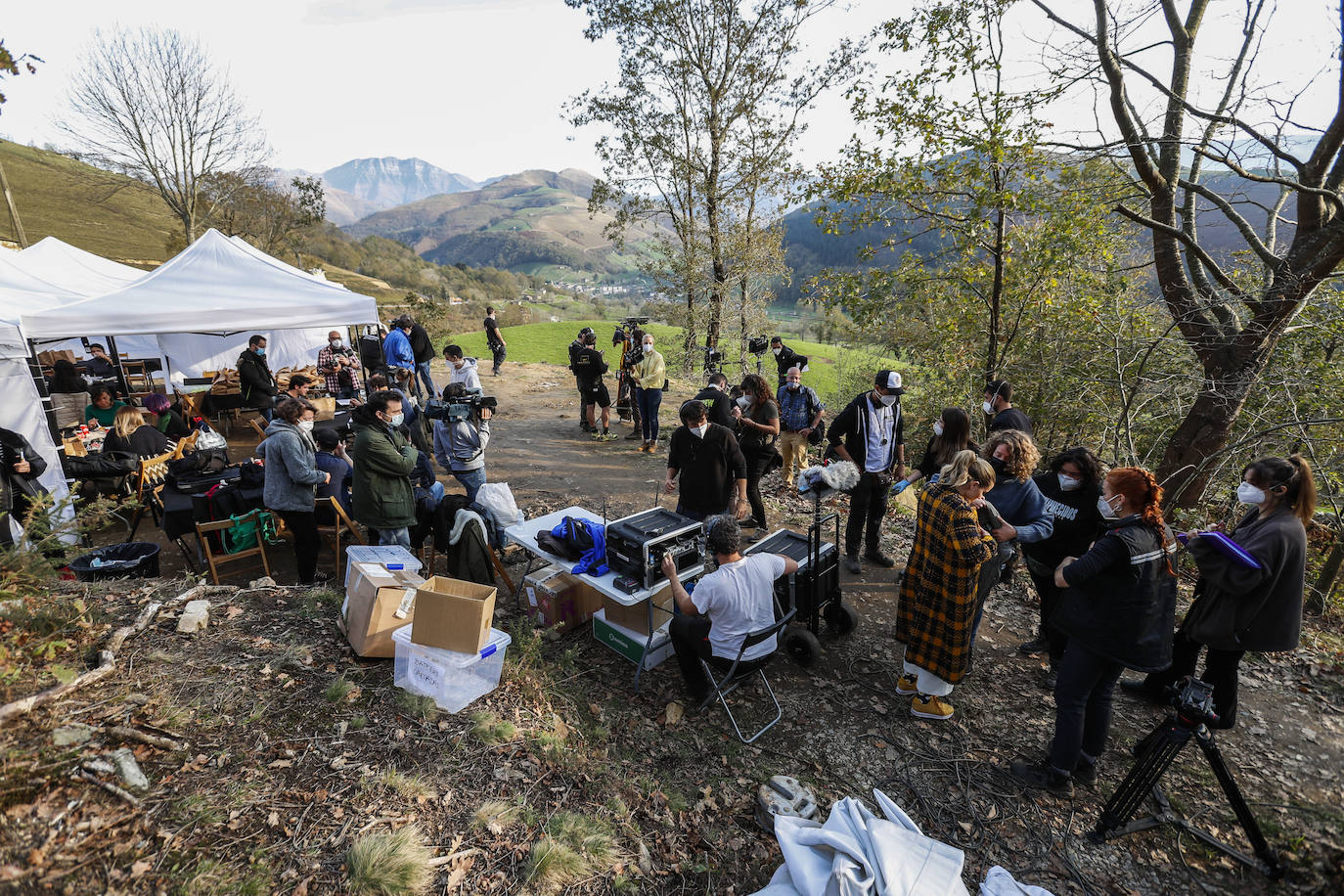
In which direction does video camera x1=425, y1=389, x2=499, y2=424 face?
to the viewer's right

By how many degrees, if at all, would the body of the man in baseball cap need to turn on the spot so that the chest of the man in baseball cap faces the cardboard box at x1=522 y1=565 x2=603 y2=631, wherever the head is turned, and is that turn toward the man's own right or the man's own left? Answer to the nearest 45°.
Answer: approximately 90° to the man's own right

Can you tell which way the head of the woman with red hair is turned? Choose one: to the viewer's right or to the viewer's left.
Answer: to the viewer's left

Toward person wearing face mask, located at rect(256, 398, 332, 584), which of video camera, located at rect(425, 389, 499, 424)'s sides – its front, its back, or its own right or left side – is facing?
back

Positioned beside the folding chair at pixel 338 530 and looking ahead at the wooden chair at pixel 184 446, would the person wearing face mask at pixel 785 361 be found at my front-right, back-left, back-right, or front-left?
back-right
